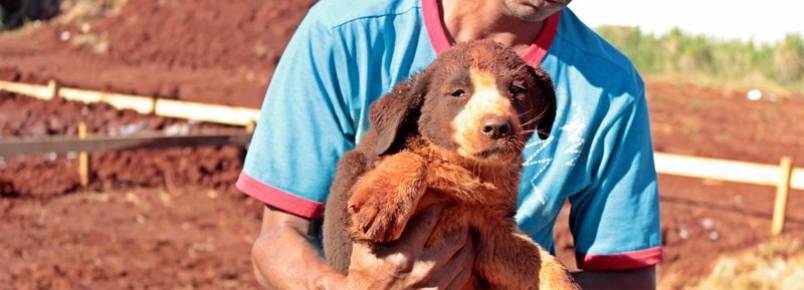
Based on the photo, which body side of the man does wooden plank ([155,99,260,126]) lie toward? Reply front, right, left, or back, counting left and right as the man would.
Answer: back

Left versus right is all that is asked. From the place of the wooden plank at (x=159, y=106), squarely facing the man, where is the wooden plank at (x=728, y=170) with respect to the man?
left

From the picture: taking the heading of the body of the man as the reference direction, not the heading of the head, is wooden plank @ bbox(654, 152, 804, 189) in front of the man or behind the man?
behind

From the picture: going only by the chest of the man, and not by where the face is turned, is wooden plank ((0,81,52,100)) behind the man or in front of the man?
behind

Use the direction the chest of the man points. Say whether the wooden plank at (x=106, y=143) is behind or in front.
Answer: behind

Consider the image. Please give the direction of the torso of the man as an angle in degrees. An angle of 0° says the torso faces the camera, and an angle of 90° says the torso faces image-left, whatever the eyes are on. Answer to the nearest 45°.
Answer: approximately 0°
